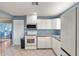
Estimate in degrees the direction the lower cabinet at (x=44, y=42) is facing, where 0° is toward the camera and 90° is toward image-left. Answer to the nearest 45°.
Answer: approximately 0°

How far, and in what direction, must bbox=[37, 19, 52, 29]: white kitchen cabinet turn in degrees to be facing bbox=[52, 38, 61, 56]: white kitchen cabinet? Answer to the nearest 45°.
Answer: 0° — it already faces it

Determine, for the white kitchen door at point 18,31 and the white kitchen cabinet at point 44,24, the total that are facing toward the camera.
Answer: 2

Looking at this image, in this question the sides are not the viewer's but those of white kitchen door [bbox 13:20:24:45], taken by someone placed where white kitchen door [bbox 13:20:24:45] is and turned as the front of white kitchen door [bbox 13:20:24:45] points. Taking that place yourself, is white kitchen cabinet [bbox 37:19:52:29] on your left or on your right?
on your left

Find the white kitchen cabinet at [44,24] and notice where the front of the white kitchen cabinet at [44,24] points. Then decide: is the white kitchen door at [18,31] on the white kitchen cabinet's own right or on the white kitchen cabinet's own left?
on the white kitchen cabinet's own right

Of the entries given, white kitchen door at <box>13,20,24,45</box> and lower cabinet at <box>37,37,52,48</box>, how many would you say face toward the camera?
2

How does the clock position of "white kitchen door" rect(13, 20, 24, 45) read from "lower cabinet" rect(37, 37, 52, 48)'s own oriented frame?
The white kitchen door is roughly at 4 o'clock from the lower cabinet.

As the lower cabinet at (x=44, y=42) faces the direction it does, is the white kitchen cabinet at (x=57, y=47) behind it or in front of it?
in front

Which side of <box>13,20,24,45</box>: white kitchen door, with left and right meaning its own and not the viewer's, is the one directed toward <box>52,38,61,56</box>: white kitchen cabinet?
left
